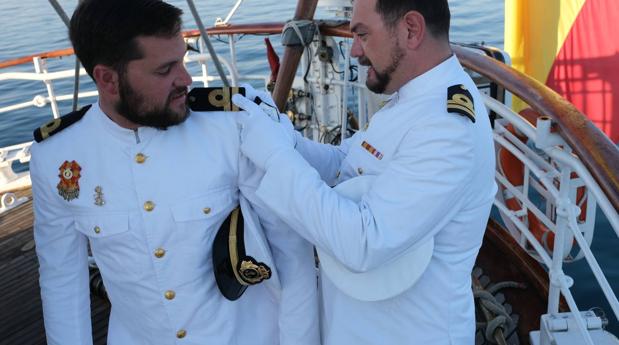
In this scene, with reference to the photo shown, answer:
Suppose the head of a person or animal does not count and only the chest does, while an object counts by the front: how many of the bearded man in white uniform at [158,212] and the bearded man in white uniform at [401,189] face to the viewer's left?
1

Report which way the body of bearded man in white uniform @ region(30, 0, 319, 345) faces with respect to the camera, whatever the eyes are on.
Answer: toward the camera

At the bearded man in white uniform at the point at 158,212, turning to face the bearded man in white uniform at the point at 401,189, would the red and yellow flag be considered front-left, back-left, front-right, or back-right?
front-left

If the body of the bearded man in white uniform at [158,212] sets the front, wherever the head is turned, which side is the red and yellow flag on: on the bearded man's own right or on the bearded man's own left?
on the bearded man's own left

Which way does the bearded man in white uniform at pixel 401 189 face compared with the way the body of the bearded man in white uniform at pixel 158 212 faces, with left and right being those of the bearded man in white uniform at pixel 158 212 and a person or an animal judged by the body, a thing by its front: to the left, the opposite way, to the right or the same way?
to the right

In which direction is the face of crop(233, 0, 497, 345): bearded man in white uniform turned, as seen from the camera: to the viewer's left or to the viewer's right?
to the viewer's left

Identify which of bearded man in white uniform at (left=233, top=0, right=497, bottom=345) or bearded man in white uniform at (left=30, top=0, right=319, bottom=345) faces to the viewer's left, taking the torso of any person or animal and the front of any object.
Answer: bearded man in white uniform at (left=233, top=0, right=497, bottom=345)

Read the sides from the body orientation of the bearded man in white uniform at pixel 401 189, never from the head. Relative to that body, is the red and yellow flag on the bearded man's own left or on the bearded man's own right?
on the bearded man's own right

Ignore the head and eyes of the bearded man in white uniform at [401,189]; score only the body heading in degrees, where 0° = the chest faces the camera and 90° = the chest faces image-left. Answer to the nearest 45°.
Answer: approximately 90°
